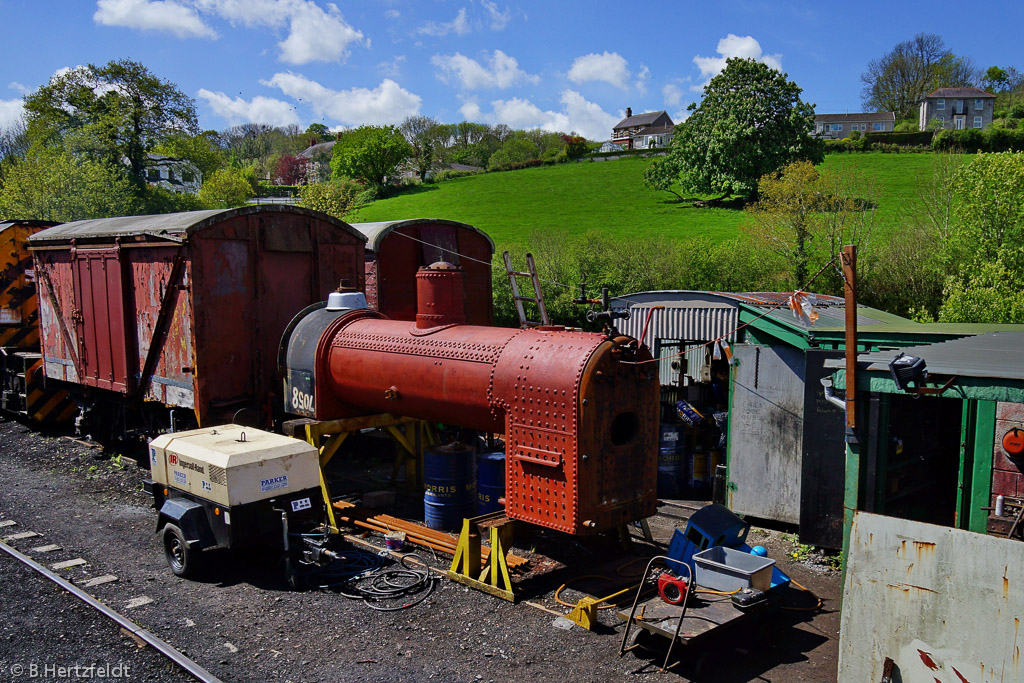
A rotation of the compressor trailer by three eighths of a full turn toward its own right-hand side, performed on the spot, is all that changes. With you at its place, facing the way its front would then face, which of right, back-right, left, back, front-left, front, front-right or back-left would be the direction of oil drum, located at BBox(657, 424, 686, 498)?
back

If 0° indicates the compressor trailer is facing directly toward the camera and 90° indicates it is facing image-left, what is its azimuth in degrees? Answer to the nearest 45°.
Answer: approximately 315°

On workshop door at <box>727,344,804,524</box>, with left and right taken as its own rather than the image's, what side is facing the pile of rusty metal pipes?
right

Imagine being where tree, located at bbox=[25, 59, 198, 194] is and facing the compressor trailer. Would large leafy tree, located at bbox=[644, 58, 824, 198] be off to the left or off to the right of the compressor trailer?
left

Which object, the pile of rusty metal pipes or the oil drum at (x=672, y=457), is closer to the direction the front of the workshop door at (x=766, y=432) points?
the pile of rusty metal pipes

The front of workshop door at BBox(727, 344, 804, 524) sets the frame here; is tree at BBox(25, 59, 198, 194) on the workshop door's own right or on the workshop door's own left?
on the workshop door's own right

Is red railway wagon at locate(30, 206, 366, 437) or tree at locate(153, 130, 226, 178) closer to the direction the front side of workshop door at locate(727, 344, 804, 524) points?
the red railway wagon

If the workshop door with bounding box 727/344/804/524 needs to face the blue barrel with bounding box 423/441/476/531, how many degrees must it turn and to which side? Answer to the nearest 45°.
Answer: approximately 90° to its right

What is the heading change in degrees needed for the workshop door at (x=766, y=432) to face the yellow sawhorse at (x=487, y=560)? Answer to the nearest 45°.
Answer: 0° — it already faces it

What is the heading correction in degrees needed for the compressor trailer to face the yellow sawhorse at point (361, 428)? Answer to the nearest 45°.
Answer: approximately 90° to its left

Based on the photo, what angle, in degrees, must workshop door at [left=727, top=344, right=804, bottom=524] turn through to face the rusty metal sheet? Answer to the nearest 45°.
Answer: approximately 45° to its left

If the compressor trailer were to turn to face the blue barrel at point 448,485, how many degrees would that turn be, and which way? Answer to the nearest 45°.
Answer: approximately 45° to its left

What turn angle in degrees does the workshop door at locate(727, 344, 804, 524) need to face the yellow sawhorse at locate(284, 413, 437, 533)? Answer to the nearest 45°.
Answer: approximately 45° to its right

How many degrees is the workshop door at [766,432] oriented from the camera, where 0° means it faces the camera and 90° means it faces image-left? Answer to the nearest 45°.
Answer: approximately 45°

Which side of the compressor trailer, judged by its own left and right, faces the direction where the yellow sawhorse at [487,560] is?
front

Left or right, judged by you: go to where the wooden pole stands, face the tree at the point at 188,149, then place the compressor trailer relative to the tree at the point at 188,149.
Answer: left

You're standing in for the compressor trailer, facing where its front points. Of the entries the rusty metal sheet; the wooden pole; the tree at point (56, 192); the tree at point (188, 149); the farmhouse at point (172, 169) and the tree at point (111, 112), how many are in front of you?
2

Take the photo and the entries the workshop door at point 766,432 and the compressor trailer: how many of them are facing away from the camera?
0
